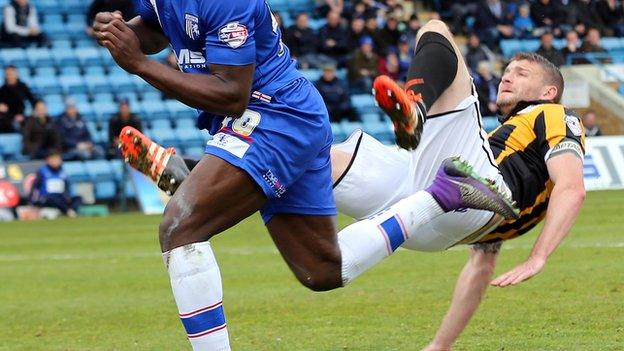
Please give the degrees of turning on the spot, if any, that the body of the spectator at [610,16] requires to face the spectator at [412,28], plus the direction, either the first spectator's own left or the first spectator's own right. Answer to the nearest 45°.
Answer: approximately 45° to the first spectator's own right

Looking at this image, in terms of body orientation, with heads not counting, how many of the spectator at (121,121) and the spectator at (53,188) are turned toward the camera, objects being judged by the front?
2

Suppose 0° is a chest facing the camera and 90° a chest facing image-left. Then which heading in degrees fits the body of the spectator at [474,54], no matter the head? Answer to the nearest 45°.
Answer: approximately 45°

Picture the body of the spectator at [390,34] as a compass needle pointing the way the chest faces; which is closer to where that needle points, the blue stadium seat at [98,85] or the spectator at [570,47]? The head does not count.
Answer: the blue stadium seat

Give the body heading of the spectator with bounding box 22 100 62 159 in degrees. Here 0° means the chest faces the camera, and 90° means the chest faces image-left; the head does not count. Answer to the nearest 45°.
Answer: approximately 0°

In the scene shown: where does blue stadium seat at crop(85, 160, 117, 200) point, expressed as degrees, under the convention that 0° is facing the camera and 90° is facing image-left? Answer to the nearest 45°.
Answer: approximately 315°

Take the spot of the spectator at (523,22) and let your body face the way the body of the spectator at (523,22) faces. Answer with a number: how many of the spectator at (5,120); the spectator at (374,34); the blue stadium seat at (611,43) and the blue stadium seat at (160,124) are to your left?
1

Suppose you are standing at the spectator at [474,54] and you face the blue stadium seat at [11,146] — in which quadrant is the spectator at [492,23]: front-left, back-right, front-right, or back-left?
back-right
